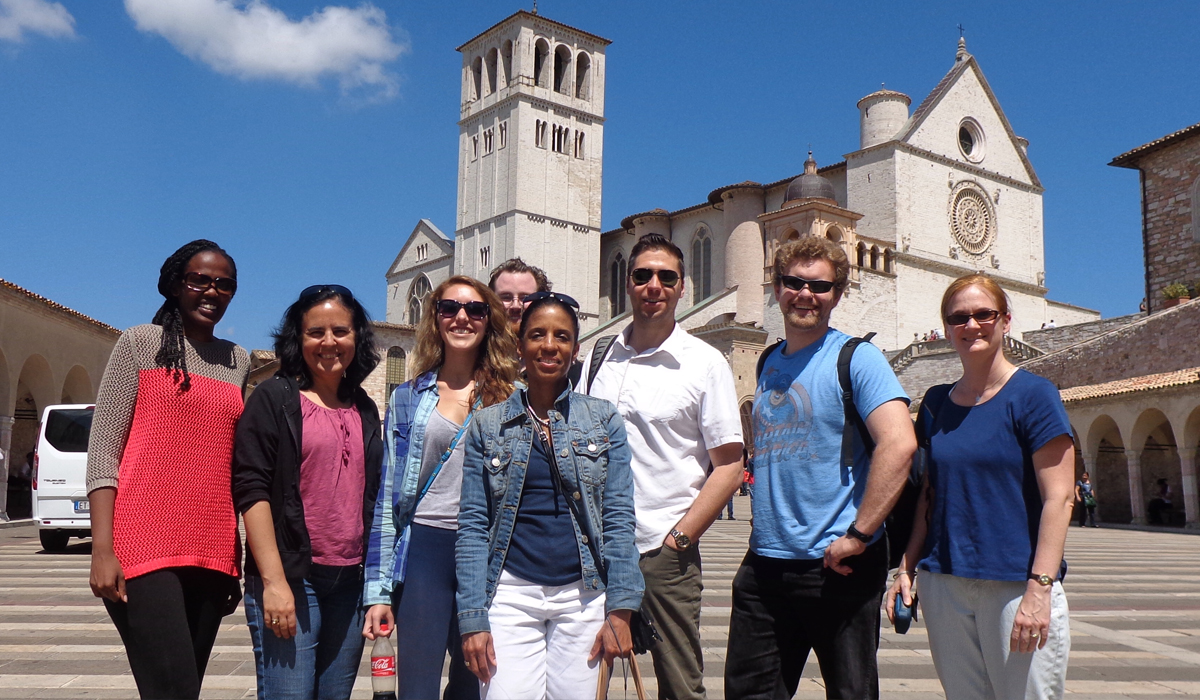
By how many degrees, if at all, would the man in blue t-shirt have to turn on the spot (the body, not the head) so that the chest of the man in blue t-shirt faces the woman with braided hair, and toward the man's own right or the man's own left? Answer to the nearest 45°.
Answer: approximately 45° to the man's own right

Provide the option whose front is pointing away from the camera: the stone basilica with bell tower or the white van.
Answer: the white van

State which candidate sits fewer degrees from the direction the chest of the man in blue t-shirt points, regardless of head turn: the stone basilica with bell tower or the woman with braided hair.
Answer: the woman with braided hair

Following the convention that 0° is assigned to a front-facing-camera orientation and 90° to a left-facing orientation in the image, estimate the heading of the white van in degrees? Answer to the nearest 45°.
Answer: approximately 180°

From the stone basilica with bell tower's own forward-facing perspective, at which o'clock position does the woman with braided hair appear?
The woman with braided hair is roughly at 2 o'clock from the stone basilica with bell tower.

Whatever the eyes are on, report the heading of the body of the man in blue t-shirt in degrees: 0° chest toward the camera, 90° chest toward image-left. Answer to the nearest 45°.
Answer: approximately 45°
